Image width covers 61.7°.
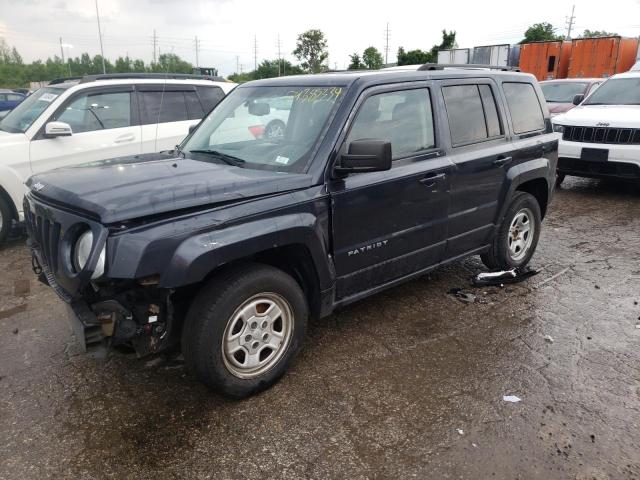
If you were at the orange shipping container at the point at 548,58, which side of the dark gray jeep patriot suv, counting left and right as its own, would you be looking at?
back

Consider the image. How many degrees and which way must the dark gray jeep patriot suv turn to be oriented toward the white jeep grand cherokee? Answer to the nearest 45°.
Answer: approximately 180°

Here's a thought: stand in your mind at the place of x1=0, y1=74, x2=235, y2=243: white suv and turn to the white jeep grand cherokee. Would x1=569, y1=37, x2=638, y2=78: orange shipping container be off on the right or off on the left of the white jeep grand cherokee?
left

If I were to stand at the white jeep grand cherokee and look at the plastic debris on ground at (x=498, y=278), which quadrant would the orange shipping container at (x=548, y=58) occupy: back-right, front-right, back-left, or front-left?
back-right

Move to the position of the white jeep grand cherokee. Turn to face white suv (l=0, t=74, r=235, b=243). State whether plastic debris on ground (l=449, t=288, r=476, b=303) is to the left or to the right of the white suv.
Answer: left

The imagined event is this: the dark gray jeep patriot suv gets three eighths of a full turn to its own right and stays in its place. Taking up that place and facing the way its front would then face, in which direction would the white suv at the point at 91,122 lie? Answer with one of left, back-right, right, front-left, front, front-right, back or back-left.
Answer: front-left

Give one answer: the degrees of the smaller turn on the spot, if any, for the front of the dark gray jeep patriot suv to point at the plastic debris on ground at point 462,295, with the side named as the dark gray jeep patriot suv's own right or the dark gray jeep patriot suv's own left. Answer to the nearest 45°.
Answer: approximately 180°

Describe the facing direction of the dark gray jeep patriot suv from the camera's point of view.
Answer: facing the viewer and to the left of the viewer

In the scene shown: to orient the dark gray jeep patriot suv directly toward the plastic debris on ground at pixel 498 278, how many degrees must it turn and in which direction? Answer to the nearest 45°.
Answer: approximately 180°

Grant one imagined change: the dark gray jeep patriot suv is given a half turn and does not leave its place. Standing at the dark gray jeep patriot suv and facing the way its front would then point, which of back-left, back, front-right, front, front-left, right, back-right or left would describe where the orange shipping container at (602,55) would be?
front
